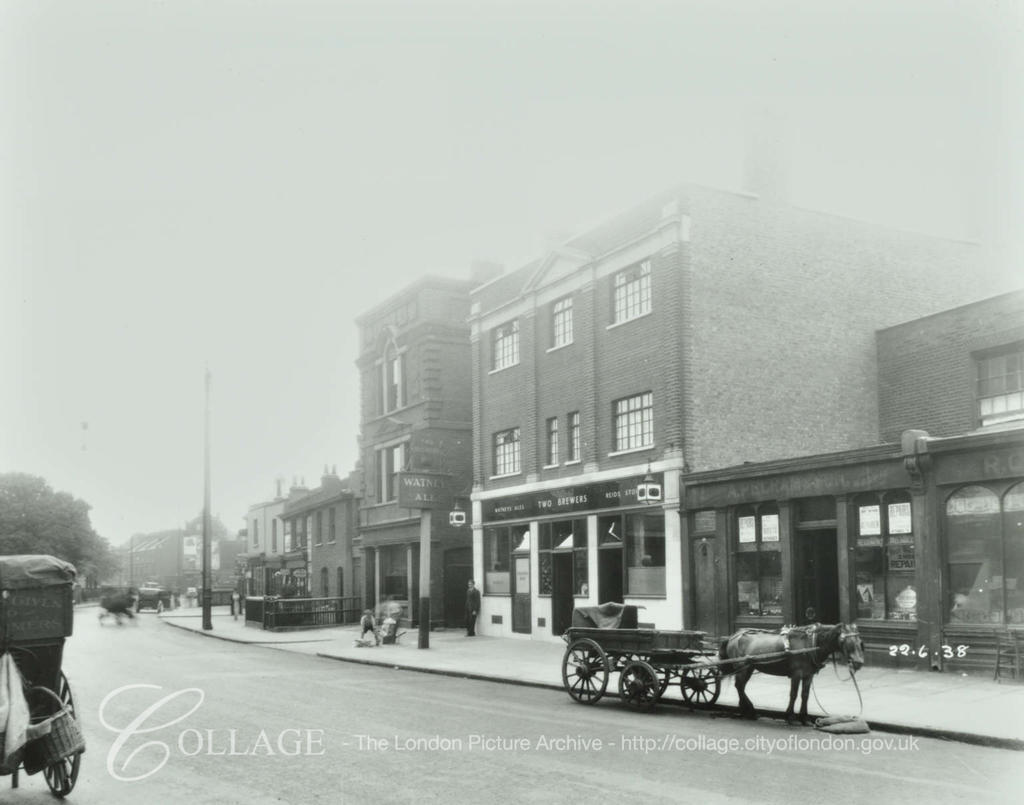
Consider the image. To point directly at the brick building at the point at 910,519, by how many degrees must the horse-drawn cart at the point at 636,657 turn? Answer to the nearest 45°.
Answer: approximately 90° to its left

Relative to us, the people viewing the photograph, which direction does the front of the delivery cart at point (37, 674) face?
facing away from the viewer

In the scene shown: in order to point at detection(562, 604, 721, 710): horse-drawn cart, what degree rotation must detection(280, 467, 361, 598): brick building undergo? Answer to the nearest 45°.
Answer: approximately 45° to its left

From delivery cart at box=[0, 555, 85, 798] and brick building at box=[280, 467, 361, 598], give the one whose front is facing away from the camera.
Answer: the delivery cart

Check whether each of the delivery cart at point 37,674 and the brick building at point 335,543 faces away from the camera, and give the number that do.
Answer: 1

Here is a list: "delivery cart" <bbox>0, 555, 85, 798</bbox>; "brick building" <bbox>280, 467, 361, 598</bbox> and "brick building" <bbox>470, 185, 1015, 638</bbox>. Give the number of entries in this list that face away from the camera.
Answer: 1

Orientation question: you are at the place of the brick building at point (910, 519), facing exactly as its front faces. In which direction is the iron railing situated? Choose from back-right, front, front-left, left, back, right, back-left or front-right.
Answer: right

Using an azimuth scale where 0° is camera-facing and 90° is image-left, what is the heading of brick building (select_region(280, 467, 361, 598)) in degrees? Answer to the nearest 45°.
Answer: approximately 45°

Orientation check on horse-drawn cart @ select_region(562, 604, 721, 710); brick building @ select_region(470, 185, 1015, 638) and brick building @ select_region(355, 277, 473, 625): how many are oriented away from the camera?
0

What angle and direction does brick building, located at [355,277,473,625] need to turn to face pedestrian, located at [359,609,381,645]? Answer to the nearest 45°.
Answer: approximately 45° to its left

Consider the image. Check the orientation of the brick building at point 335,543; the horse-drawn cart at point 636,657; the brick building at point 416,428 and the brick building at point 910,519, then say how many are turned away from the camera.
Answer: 0

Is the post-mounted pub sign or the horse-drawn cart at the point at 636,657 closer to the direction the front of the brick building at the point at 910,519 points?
the horse-drawn cart

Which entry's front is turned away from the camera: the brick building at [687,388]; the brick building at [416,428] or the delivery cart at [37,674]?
the delivery cart

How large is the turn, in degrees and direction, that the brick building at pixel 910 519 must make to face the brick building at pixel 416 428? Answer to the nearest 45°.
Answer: approximately 90° to its right
